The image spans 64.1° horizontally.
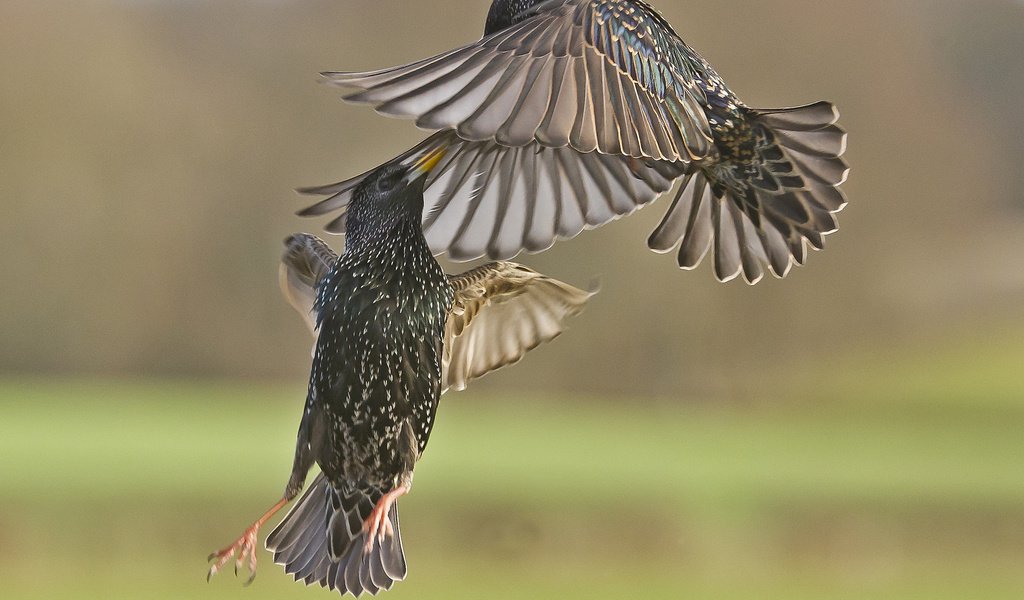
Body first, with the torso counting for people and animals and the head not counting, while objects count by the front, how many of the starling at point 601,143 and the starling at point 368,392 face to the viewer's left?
1

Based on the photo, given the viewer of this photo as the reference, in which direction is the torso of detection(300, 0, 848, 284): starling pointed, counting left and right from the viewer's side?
facing to the left of the viewer
